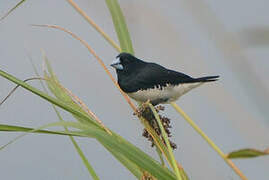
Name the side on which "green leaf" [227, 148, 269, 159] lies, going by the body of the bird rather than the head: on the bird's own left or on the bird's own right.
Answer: on the bird's own left

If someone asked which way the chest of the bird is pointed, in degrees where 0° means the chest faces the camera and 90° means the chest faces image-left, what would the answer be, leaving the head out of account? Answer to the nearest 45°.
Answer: approximately 90°

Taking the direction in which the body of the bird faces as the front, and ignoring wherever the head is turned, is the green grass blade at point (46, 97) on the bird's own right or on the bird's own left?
on the bird's own left
